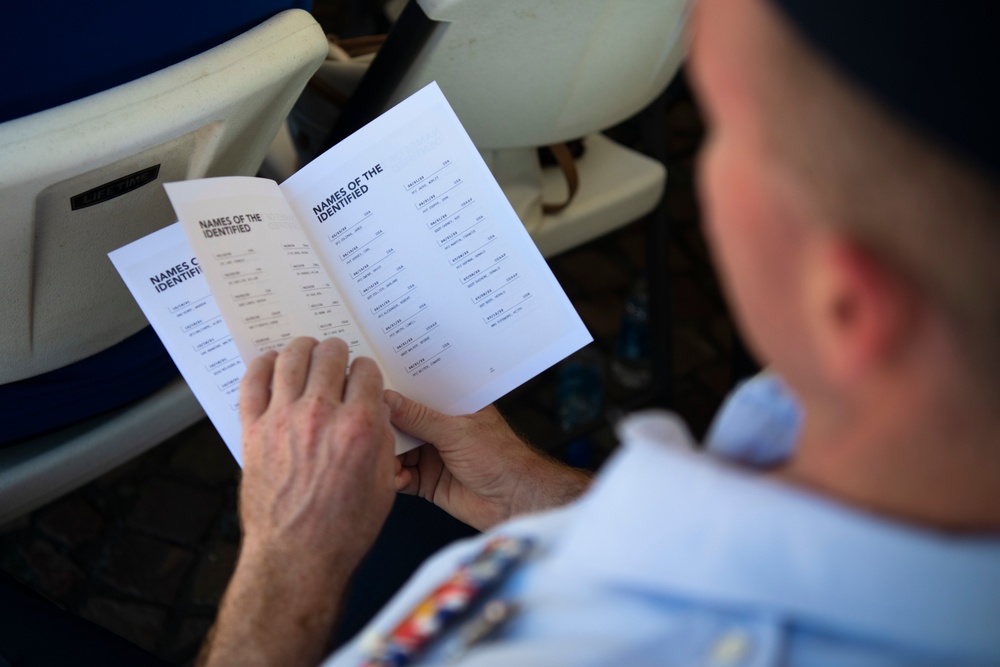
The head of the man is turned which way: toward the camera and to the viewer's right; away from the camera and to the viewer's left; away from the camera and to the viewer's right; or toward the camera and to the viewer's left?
away from the camera and to the viewer's left

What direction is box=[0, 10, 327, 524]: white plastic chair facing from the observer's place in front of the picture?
facing away from the viewer and to the left of the viewer

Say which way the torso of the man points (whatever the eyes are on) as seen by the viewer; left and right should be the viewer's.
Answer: facing away from the viewer and to the left of the viewer

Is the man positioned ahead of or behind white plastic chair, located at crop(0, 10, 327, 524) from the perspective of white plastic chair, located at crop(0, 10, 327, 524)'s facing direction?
behind

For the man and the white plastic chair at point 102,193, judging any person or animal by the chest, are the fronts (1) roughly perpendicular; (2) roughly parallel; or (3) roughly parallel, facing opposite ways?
roughly parallel

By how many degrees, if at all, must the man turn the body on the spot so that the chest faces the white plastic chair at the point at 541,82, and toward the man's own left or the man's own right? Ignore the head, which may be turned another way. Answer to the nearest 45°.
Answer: approximately 45° to the man's own right

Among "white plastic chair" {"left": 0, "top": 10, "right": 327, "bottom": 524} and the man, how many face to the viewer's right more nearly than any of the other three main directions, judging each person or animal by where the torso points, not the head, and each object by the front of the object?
0

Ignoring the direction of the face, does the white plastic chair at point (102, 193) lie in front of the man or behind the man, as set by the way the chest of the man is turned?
in front
